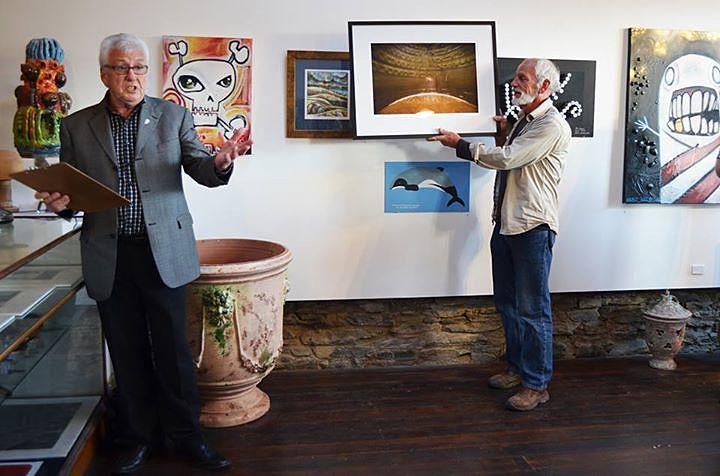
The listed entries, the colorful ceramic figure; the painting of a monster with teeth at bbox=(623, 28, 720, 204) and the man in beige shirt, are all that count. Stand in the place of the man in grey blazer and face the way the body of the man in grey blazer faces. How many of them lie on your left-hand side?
2

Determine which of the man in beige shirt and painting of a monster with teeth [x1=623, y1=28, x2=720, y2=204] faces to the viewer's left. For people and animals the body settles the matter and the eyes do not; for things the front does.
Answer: the man in beige shirt

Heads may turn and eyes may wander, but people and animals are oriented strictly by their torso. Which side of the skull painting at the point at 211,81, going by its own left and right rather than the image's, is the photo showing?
front

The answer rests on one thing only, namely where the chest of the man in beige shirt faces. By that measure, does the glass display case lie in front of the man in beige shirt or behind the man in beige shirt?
in front

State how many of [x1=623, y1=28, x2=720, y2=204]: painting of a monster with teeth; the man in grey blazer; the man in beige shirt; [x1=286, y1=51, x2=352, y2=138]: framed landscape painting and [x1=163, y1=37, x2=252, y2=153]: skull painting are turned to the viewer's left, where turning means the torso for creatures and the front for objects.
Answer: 1

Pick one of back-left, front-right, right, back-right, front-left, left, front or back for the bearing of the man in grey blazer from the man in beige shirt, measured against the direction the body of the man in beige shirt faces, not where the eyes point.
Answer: front-left

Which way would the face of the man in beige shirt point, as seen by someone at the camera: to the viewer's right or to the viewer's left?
to the viewer's left

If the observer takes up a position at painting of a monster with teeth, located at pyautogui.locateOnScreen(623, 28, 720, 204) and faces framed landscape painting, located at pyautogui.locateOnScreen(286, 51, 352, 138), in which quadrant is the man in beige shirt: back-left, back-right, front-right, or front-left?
front-left

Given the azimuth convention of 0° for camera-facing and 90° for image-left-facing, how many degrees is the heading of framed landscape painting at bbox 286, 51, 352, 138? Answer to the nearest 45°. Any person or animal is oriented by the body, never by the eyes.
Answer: approximately 0°

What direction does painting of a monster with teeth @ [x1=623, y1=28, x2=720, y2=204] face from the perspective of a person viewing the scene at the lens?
facing the viewer

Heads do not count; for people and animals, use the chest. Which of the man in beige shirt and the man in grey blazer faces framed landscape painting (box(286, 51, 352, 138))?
the man in beige shirt

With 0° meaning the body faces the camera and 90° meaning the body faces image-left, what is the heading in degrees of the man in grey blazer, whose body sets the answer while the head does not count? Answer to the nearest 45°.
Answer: approximately 0°

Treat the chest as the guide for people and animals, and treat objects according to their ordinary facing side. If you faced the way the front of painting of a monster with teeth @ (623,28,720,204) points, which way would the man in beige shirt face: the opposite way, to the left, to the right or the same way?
to the right

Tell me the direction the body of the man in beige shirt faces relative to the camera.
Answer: to the viewer's left

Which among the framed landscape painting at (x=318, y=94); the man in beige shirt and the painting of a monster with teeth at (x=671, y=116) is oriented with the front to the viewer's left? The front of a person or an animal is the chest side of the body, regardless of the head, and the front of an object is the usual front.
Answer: the man in beige shirt
